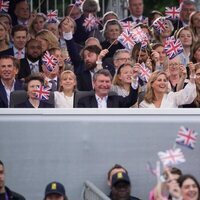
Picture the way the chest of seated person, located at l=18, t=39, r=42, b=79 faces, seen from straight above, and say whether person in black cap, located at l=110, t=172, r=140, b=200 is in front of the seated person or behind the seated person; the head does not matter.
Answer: in front

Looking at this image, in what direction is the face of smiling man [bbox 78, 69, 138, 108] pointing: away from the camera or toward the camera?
toward the camera

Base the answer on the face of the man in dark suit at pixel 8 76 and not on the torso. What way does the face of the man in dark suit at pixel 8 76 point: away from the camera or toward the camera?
toward the camera

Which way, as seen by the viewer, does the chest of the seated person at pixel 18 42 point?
toward the camera

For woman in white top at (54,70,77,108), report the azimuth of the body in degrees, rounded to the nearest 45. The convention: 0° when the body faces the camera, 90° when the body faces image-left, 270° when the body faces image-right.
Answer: approximately 0°

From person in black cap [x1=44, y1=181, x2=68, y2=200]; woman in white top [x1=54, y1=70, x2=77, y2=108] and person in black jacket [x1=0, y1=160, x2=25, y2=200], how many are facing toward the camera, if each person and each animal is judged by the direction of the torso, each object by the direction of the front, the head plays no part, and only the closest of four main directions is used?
3

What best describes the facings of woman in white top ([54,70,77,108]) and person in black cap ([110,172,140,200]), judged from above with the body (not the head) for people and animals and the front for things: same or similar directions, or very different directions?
same or similar directions

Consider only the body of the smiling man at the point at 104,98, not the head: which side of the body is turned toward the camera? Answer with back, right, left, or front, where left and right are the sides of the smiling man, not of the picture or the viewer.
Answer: front

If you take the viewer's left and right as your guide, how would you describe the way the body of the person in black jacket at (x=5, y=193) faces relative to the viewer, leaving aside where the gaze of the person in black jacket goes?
facing the viewer

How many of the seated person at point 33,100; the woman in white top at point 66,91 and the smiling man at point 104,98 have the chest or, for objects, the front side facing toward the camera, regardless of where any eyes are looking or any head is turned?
3

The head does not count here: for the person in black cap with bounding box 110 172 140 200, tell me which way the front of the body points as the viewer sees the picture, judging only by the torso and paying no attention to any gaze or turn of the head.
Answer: toward the camera
